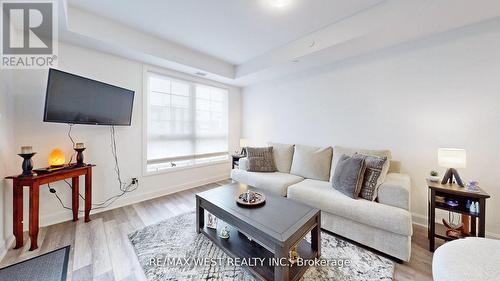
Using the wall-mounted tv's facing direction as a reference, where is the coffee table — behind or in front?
in front

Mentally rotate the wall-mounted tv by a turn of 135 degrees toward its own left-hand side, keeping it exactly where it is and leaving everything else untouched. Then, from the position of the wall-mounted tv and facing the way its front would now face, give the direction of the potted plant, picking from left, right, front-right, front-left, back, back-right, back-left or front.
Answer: back-right

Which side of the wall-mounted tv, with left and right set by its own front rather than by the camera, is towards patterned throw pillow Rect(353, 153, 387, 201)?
front

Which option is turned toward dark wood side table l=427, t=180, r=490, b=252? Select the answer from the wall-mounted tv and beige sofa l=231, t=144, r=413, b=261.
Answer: the wall-mounted tv

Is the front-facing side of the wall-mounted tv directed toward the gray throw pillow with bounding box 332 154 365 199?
yes

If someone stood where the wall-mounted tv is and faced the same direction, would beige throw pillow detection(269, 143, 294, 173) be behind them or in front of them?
in front

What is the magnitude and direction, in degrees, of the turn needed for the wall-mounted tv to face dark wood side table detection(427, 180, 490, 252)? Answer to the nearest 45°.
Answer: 0° — it already faces it

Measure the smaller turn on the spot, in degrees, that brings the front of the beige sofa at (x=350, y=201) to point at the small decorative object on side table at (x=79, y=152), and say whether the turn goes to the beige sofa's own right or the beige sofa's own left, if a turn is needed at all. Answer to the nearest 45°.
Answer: approximately 45° to the beige sofa's own right

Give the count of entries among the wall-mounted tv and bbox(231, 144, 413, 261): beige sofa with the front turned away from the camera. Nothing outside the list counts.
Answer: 0

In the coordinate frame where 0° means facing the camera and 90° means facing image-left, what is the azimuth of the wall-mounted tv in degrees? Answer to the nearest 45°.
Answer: approximately 315°

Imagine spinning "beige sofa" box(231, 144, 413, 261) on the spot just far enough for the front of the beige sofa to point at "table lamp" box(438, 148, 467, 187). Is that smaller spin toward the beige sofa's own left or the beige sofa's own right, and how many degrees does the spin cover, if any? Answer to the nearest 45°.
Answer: approximately 135° to the beige sofa's own left

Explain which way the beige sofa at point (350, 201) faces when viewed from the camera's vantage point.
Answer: facing the viewer and to the left of the viewer

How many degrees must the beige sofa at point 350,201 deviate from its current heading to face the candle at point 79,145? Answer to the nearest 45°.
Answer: approximately 45° to its right

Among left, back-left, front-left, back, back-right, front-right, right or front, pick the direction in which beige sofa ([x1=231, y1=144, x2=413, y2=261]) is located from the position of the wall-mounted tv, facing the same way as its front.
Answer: front
